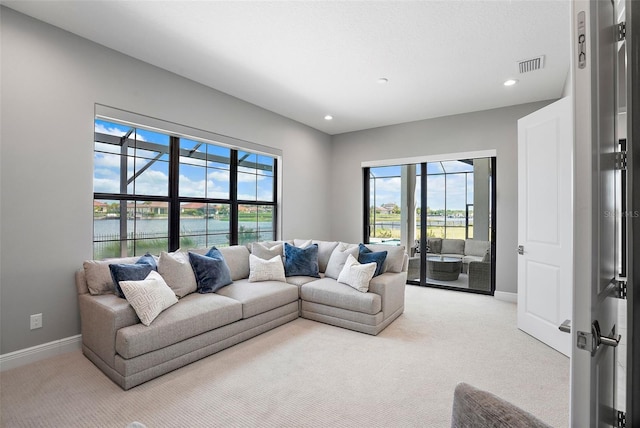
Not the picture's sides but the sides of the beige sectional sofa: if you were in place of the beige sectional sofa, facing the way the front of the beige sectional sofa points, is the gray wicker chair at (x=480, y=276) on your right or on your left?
on your left

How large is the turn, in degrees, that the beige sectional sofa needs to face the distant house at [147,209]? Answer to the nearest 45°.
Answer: approximately 180°

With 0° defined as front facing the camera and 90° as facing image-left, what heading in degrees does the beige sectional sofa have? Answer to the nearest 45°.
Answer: approximately 315°

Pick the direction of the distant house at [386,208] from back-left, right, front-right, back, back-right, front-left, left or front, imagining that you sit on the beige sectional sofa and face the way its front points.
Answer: left

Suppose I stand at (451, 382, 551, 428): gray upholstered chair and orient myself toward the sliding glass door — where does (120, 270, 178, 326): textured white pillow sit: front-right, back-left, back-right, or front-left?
front-left

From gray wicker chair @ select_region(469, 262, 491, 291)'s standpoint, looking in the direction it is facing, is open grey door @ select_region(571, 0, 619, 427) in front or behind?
behind

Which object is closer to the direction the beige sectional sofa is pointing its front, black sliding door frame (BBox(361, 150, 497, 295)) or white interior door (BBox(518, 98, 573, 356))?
the white interior door

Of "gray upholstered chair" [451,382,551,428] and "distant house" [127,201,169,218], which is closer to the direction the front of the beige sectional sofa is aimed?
the gray upholstered chair
